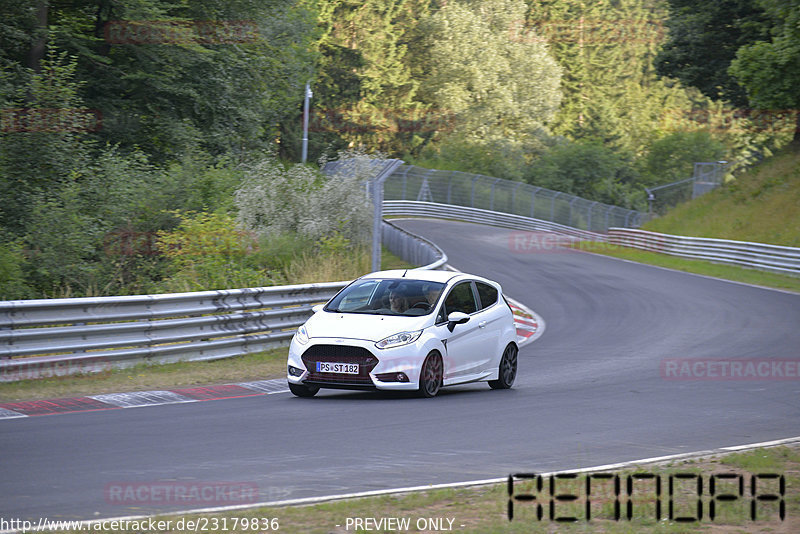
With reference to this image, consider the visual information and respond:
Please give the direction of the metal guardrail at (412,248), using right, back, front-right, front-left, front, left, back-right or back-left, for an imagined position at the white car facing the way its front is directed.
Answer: back-right

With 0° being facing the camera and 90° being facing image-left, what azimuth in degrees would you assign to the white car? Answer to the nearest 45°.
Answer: approximately 45°

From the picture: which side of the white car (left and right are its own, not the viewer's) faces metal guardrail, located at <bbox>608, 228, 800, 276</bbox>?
back

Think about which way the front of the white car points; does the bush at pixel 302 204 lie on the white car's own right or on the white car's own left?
on the white car's own right

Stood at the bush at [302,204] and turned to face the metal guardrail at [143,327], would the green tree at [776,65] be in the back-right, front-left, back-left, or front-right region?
back-left

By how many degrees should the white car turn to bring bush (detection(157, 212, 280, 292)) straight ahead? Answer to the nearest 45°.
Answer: approximately 90° to its right

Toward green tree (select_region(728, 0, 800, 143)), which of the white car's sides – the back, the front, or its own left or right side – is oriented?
back

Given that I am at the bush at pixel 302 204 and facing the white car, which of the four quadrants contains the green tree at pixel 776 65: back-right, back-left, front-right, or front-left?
back-left
